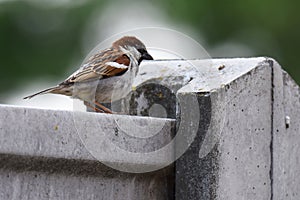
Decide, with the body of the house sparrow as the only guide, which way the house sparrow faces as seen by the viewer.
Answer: to the viewer's right
